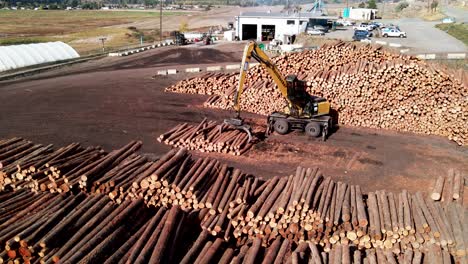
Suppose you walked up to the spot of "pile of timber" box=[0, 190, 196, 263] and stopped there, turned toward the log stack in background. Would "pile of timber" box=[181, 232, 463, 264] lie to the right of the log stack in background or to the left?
right

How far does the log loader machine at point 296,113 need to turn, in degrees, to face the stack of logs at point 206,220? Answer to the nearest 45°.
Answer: approximately 90° to its left

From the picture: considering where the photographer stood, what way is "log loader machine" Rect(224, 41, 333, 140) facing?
facing to the left of the viewer

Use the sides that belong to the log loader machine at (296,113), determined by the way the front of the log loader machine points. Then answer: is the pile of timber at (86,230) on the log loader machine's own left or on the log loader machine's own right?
on the log loader machine's own left

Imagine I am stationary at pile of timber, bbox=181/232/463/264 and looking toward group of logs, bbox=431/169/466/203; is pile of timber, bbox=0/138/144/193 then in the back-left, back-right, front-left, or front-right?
back-left

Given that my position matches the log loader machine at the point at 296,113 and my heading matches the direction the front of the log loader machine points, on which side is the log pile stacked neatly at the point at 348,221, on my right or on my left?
on my left
